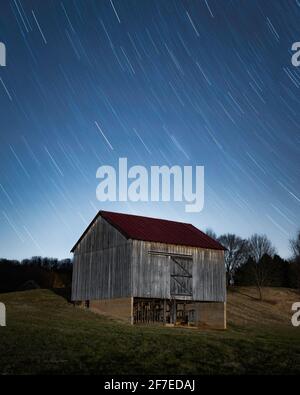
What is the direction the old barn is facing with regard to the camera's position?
facing the viewer and to the right of the viewer
